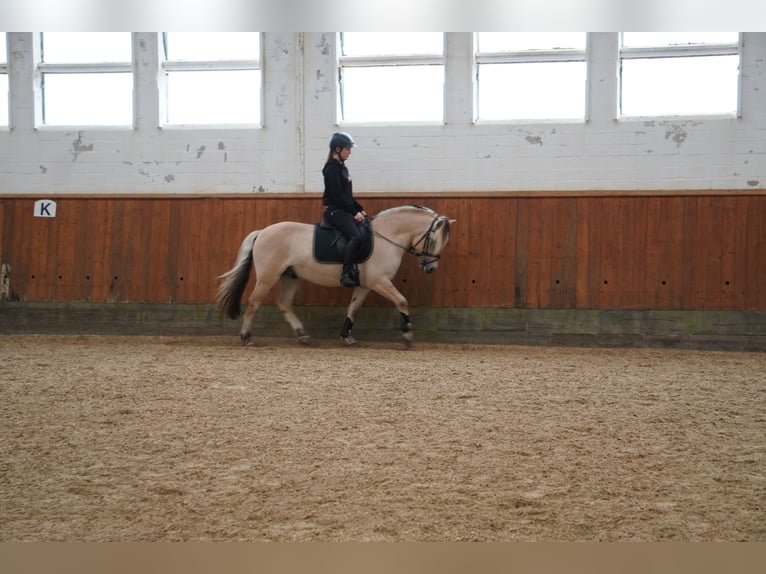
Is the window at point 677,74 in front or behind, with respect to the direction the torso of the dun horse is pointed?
in front

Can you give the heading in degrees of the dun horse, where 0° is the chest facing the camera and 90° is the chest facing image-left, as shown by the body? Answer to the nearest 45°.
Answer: approximately 270°

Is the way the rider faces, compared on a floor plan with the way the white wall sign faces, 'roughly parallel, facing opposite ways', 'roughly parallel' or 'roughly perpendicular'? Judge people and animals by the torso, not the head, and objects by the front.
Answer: roughly perpendicular

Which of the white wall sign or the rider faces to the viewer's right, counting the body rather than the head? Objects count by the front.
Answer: the rider

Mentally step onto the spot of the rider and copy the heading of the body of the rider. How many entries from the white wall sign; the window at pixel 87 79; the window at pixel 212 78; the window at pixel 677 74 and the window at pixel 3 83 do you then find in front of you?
1

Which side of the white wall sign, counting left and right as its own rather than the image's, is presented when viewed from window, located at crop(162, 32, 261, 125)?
left

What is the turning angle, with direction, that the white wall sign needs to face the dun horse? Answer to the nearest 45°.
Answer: approximately 45° to its left

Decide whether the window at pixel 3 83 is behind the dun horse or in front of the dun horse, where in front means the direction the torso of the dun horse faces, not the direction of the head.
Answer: behind

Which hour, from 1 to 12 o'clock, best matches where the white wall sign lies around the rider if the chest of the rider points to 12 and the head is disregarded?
The white wall sign is roughly at 7 o'clock from the rider.

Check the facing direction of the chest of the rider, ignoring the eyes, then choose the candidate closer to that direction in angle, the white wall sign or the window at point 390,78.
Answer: the window

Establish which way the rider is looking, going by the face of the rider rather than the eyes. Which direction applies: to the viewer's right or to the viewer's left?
to the viewer's right

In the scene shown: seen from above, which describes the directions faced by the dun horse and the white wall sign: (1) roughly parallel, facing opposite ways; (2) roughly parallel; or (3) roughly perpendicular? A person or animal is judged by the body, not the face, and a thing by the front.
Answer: roughly perpendicular

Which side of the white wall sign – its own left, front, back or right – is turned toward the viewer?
front

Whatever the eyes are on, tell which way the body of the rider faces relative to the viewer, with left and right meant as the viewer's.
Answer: facing to the right of the viewer

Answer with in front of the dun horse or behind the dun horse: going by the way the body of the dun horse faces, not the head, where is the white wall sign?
behind

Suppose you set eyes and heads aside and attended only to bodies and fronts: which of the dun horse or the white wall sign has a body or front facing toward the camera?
the white wall sign
